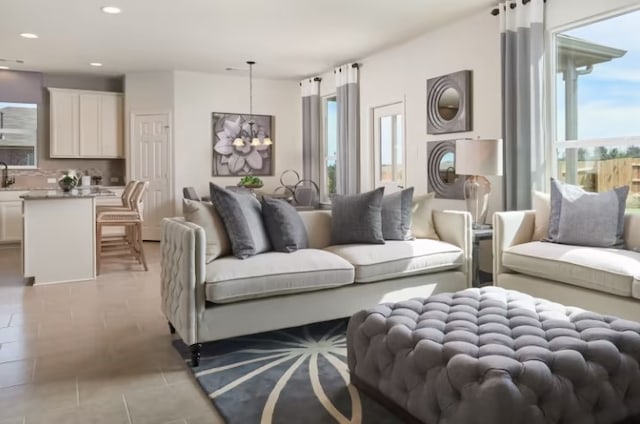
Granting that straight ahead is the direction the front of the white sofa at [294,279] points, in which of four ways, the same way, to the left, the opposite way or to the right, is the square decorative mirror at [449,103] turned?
to the right

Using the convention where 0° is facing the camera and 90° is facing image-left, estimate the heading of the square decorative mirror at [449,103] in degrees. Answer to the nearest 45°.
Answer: approximately 45°

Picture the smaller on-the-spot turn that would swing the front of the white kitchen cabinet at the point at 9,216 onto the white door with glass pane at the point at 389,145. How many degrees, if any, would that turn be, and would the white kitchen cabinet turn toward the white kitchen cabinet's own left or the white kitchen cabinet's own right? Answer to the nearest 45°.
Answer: approximately 45° to the white kitchen cabinet's own left

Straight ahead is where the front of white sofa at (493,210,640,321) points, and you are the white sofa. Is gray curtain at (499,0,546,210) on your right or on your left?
on your right

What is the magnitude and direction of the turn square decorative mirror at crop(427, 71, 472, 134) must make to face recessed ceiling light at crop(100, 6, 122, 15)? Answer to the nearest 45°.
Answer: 0° — it already faces it

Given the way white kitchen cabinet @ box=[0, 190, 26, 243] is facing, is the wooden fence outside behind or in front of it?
in front

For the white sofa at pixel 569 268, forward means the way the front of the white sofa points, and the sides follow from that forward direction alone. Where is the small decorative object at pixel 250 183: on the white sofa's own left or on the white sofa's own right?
on the white sofa's own right

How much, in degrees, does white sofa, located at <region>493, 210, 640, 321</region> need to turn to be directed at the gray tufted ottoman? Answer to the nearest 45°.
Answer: approximately 45° to its left

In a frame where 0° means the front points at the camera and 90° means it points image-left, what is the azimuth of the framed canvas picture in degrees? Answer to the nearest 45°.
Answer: approximately 0°

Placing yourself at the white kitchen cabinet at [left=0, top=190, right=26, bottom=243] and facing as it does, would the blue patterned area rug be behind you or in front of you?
in front
